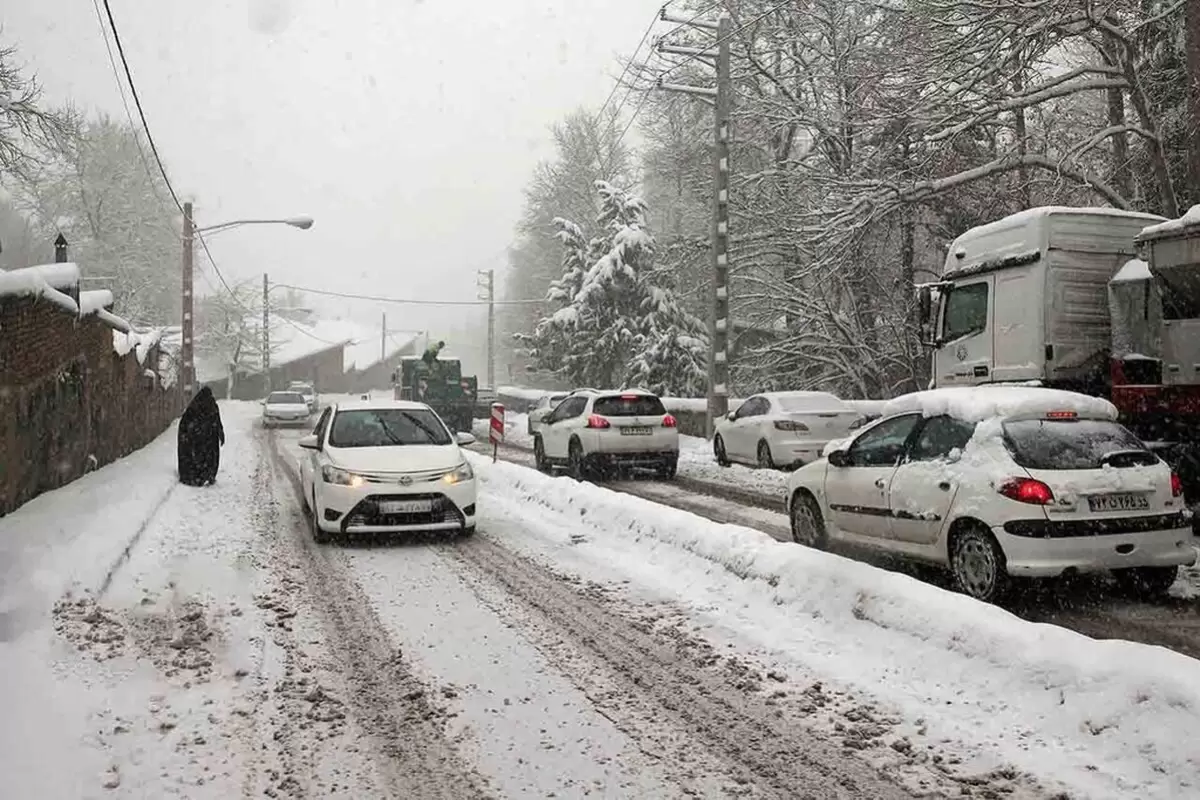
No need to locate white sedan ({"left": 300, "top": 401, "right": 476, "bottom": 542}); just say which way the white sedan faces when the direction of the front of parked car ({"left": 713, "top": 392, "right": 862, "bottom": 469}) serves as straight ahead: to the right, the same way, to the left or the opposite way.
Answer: the opposite way

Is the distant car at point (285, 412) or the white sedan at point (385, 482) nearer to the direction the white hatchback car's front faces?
the distant car

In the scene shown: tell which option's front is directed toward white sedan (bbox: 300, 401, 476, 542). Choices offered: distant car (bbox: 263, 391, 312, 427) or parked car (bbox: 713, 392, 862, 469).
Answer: the distant car

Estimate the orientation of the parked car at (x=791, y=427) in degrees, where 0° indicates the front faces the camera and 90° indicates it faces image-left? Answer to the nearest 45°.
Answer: approximately 135°

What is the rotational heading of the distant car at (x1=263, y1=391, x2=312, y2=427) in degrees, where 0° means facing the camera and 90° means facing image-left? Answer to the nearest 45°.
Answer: approximately 0°

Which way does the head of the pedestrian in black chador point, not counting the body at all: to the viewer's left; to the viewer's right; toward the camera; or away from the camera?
away from the camera

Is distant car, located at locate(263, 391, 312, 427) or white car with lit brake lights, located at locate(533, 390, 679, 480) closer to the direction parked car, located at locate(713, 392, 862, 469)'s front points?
the distant car

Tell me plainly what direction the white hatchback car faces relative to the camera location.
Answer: facing away from the viewer and to the left of the viewer

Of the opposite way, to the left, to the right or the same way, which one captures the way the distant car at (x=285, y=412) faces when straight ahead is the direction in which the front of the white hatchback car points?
the opposite way

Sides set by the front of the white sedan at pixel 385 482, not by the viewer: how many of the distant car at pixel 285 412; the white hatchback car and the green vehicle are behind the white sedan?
2
